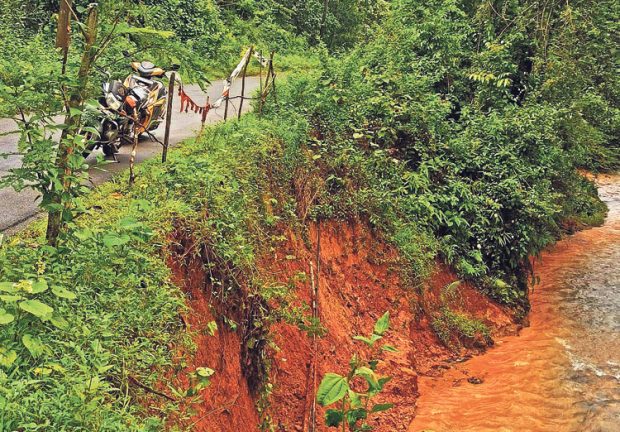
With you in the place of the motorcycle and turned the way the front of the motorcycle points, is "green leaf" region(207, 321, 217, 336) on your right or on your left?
on your left

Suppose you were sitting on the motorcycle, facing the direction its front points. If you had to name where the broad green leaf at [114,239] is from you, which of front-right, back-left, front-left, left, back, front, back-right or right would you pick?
front-left

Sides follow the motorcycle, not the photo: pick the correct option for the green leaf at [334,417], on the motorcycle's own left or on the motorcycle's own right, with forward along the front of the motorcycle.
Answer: on the motorcycle's own left

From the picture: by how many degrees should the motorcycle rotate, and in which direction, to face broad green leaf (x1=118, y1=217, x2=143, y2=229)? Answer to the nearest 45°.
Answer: approximately 45° to its left

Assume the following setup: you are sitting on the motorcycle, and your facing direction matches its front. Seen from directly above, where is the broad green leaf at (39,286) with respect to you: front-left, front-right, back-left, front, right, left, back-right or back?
front-left

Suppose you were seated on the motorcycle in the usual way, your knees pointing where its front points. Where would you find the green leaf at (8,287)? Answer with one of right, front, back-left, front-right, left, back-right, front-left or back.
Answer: front-left

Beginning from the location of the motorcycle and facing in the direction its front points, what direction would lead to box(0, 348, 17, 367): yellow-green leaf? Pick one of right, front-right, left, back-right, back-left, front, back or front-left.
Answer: front-left

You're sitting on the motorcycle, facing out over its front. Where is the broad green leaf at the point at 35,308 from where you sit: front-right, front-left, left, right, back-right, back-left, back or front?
front-left

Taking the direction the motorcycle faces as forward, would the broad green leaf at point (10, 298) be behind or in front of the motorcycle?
in front

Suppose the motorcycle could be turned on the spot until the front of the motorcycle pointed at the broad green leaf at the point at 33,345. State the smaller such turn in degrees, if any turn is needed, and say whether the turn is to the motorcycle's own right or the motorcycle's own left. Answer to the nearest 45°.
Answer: approximately 45° to the motorcycle's own left

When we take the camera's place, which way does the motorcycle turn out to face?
facing the viewer and to the left of the viewer

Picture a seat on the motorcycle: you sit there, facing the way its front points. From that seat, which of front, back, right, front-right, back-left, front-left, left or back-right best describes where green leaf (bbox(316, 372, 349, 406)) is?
front-left
